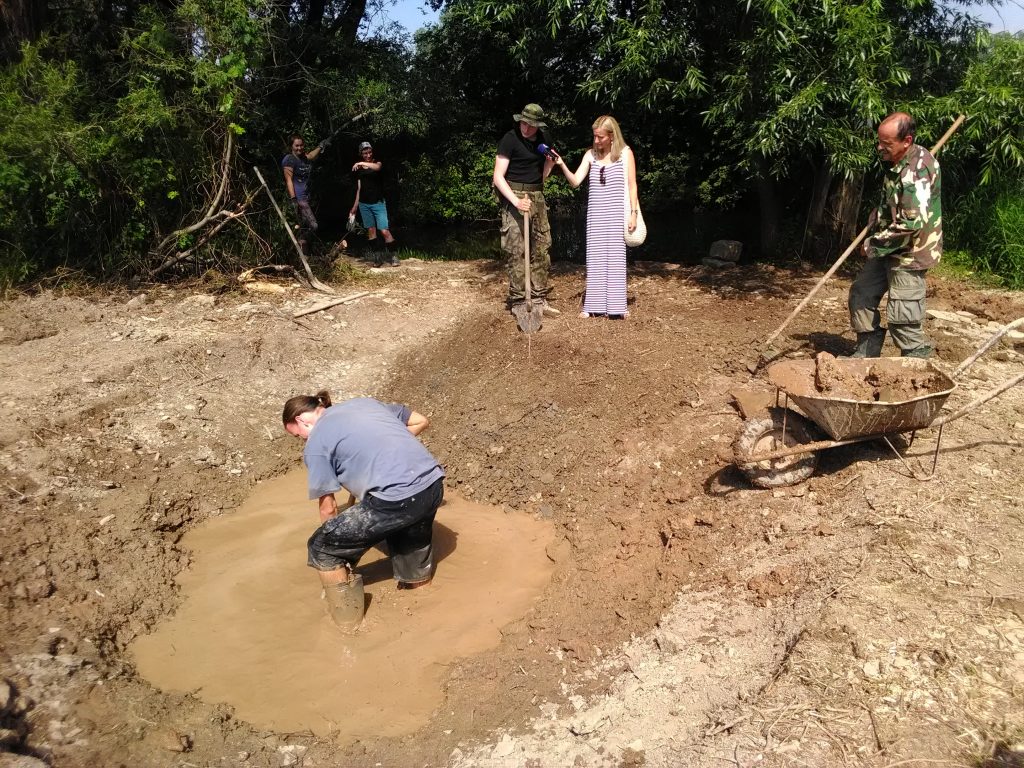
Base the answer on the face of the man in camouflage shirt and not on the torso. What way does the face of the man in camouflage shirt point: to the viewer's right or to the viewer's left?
to the viewer's left

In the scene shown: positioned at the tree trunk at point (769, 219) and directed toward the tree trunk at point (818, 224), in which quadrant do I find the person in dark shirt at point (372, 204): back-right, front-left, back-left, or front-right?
back-right

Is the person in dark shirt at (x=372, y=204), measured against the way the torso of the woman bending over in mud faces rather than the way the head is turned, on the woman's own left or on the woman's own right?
on the woman's own right

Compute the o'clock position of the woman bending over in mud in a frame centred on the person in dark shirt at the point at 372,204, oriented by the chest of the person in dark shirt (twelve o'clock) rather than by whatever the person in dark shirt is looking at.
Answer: The woman bending over in mud is roughly at 12 o'clock from the person in dark shirt.

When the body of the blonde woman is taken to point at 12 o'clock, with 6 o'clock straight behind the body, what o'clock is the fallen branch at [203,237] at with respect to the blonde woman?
The fallen branch is roughly at 2 o'clock from the blonde woman.

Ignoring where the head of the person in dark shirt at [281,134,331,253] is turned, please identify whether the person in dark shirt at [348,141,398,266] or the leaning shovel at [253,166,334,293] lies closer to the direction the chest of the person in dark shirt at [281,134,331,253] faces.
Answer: the leaning shovel

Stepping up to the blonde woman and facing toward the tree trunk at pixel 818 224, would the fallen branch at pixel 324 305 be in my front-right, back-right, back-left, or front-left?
back-left

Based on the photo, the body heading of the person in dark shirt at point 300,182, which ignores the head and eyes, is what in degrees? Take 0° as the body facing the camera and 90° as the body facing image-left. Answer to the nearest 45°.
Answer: approximately 315°

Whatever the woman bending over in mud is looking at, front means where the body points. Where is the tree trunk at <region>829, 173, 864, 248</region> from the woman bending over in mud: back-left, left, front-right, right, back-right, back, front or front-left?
back-right

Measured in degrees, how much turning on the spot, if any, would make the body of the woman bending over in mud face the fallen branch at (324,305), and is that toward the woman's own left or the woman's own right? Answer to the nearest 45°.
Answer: approximately 90° to the woman's own right

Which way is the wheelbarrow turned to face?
to the viewer's left

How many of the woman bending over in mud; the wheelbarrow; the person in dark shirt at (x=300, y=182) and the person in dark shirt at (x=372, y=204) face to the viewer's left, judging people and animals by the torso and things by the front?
2

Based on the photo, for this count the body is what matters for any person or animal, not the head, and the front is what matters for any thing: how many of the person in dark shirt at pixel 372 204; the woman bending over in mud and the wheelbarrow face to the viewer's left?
2
